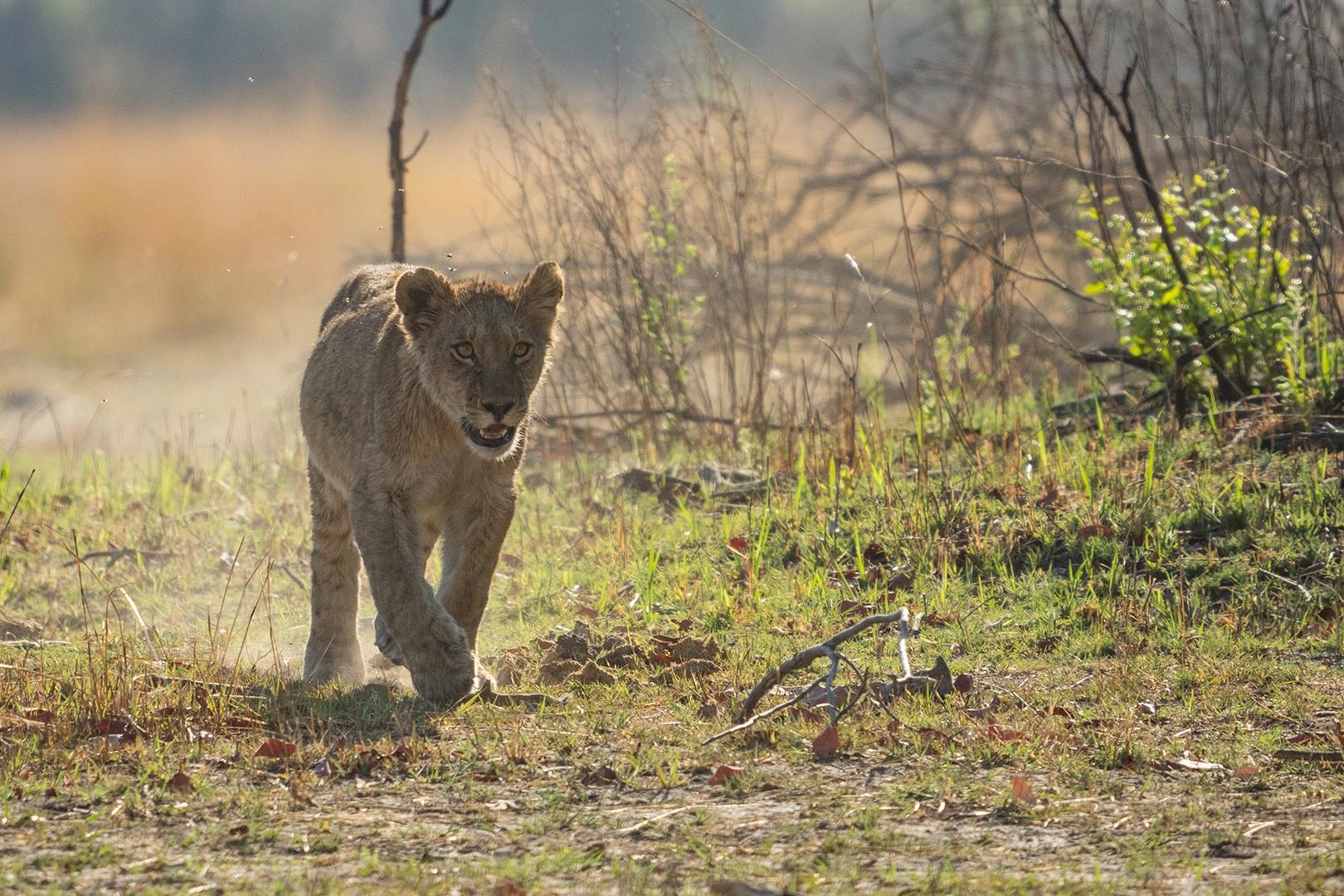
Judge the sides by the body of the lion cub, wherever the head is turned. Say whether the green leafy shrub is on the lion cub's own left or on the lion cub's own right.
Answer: on the lion cub's own left

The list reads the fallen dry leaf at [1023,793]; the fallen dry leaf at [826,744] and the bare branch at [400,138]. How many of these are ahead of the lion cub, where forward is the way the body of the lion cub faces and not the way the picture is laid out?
2

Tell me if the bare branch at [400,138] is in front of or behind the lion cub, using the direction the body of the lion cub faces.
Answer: behind

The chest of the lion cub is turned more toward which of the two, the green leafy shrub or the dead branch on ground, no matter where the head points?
the dead branch on ground

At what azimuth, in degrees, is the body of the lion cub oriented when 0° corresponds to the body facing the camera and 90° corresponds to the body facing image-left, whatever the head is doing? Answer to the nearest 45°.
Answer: approximately 315°

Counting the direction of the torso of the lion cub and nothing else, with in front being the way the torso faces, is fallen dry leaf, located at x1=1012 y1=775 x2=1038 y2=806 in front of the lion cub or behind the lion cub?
in front

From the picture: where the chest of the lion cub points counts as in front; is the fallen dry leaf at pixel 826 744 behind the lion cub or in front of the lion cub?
in front
